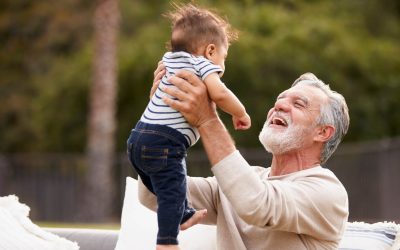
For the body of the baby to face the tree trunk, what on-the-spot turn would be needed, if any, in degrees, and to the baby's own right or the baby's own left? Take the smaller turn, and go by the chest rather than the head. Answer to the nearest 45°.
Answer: approximately 45° to the baby's own left

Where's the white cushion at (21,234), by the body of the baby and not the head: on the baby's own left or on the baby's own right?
on the baby's own left

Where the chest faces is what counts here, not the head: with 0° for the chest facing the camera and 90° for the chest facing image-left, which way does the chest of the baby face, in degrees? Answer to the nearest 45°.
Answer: approximately 225°

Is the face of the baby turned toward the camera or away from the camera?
away from the camera
